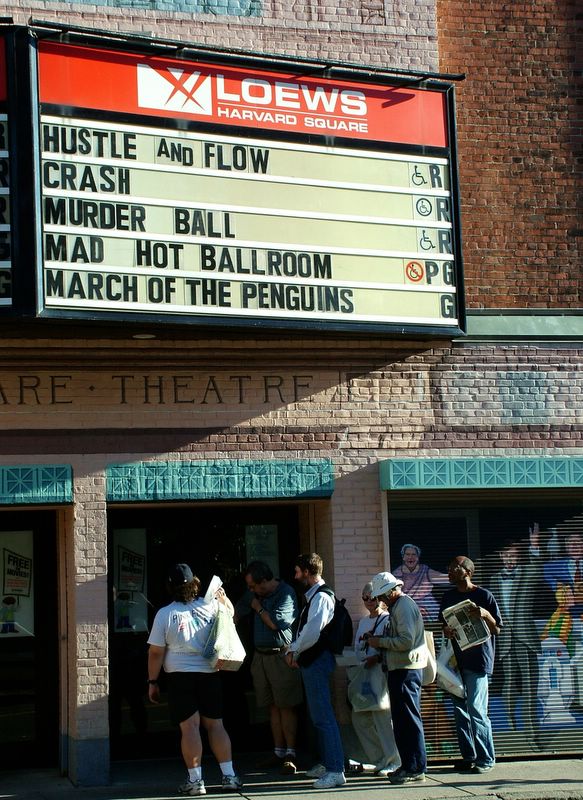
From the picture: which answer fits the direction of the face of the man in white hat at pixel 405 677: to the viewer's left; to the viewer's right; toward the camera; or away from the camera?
to the viewer's left

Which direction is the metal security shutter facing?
toward the camera

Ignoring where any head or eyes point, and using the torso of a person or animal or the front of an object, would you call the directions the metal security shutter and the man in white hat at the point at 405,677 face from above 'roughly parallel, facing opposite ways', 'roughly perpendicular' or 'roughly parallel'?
roughly perpendicular

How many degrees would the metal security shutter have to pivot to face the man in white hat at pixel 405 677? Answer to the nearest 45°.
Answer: approximately 45° to its right

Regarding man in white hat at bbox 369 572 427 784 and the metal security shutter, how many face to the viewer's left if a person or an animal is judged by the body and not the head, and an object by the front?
1

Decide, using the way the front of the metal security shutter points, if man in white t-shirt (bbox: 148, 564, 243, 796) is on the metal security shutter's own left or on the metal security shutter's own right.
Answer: on the metal security shutter's own right

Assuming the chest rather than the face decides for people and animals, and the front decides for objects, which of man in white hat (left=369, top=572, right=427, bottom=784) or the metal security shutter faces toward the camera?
the metal security shutter

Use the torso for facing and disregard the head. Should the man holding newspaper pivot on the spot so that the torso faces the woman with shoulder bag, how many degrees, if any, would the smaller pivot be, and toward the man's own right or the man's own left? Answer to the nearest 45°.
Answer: approximately 45° to the man's own right

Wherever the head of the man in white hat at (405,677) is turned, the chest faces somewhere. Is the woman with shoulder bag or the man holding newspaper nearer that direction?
the woman with shoulder bag

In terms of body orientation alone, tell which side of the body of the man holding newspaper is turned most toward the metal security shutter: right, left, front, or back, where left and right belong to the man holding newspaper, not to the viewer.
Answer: back

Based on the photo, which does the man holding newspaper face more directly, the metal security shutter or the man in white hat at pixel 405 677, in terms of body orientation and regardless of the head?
the man in white hat

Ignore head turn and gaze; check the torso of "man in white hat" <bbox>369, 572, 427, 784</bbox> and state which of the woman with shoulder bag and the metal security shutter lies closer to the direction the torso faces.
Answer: the woman with shoulder bag

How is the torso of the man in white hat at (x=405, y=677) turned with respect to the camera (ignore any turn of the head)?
to the viewer's left
